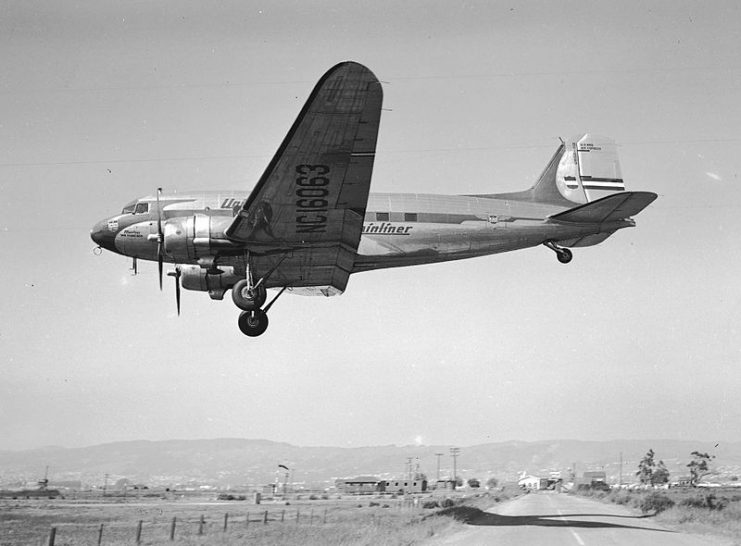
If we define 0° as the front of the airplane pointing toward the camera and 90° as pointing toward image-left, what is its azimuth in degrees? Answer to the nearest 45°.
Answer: approximately 90°
